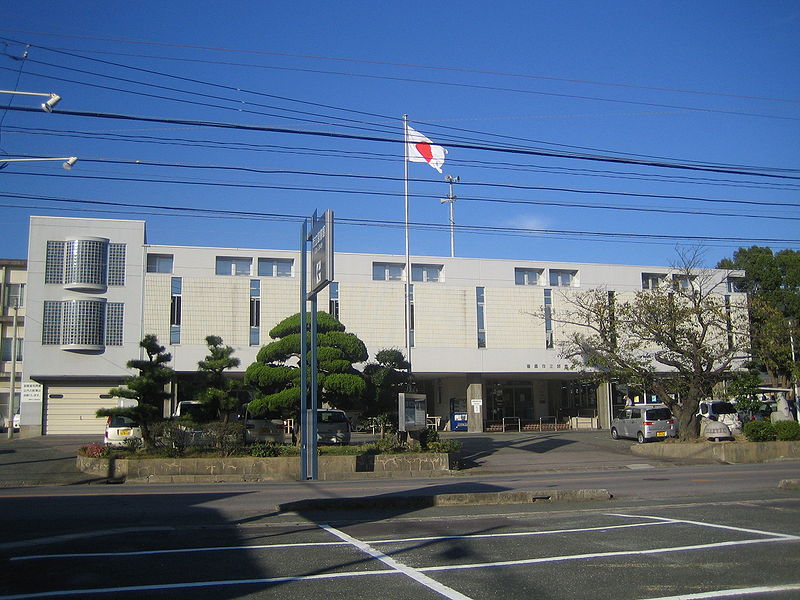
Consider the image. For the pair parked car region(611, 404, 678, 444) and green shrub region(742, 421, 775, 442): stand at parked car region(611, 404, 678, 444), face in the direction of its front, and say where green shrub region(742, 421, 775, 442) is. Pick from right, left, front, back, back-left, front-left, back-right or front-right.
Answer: back

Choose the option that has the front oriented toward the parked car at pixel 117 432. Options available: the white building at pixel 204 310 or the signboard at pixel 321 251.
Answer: the white building

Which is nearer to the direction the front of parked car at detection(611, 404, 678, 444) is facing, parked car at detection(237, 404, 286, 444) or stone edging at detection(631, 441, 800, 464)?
the parked car

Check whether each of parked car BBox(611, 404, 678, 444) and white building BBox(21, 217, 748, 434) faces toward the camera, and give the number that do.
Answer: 1

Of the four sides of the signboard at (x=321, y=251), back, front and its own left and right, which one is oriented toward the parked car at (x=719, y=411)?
left

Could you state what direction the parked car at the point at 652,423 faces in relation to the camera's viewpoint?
facing away from the viewer and to the left of the viewer

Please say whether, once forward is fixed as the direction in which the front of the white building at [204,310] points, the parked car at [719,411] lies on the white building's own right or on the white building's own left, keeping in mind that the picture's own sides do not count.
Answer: on the white building's own left
